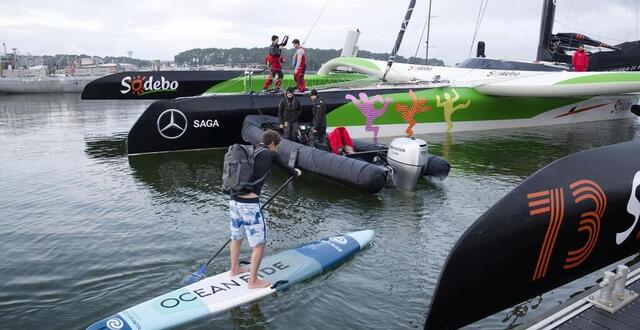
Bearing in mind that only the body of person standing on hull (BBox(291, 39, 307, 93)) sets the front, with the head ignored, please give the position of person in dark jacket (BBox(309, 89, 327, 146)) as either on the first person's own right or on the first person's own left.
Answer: on the first person's own left

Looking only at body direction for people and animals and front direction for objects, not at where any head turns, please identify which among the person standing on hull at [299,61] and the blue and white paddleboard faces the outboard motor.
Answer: the blue and white paddleboard

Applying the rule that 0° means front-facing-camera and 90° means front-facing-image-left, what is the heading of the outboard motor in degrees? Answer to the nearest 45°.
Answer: approximately 135°

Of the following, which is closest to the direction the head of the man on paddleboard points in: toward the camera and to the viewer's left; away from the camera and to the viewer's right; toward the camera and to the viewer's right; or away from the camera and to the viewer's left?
away from the camera and to the viewer's right

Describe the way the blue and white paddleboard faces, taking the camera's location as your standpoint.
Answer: facing away from the viewer and to the right of the viewer

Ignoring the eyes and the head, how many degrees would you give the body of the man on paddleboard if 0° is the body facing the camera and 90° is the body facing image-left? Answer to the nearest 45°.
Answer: approximately 225°
